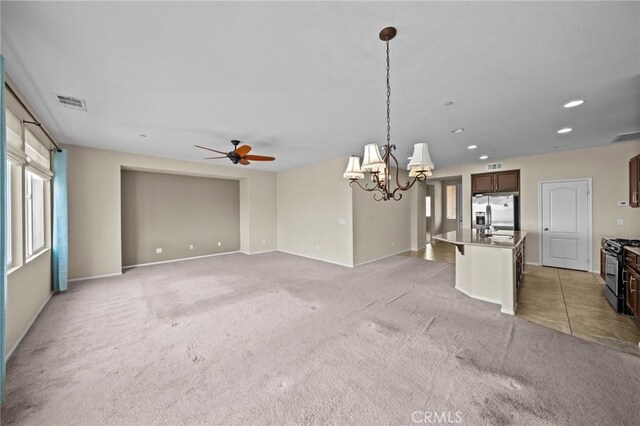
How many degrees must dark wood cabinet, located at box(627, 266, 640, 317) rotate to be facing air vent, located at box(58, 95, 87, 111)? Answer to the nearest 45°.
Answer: approximately 45° to its left

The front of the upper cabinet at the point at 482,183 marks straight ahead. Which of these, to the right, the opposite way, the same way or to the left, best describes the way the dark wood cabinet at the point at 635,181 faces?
to the right

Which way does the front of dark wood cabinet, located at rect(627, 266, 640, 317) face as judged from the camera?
facing to the left of the viewer

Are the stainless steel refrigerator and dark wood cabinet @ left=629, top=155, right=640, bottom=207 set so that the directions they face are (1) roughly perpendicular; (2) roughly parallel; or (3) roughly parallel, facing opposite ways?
roughly perpendicular

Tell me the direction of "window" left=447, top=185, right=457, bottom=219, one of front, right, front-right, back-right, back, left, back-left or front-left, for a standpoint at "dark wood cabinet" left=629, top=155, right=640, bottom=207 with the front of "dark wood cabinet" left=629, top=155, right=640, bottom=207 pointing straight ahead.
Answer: front-right

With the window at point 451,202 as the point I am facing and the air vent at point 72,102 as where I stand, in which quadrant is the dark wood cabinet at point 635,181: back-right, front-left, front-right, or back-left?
front-right

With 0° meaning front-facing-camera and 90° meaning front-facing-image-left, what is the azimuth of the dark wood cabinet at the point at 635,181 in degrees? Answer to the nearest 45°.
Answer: approximately 90°

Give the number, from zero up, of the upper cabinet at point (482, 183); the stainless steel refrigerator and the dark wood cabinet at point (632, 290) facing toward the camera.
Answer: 2

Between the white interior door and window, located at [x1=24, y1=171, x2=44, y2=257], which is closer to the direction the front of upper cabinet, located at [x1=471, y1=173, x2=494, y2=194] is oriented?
the window

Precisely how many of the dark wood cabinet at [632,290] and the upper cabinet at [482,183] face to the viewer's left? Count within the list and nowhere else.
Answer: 1

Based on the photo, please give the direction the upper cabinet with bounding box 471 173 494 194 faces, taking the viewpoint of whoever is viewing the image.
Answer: facing the viewer

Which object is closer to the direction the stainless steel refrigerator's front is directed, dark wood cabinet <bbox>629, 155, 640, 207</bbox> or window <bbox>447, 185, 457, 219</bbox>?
the dark wood cabinet

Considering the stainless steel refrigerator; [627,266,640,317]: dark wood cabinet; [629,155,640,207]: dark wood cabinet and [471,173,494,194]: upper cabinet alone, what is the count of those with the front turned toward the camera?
2

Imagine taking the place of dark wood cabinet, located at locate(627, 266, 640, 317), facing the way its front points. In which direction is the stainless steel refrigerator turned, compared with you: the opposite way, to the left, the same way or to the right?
to the left
